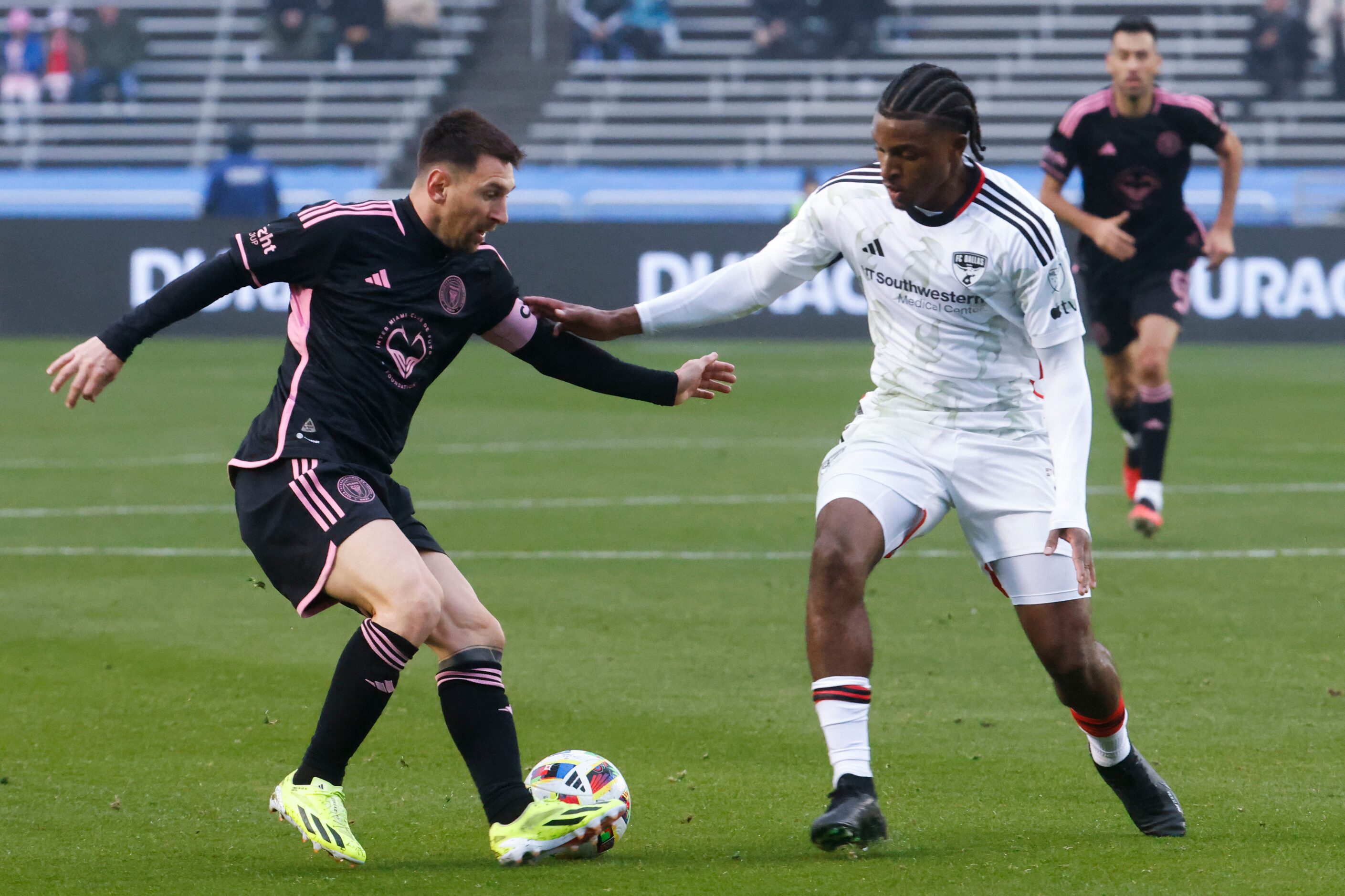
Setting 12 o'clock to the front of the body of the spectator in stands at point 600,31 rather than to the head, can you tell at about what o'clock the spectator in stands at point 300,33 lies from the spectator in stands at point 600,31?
the spectator in stands at point 300,33 is roughly at 3 o'clock from the spectator in stands at point 600,31.

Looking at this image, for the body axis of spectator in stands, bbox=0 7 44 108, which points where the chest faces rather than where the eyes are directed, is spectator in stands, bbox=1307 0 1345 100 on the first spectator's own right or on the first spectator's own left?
on the first spectator's own left

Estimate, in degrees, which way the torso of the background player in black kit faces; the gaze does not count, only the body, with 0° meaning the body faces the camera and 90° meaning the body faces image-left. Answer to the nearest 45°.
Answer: approximately 0°

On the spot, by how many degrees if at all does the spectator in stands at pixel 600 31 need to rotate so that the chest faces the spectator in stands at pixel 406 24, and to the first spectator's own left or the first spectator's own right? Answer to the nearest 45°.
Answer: approximately 90° to the first spectator's own right

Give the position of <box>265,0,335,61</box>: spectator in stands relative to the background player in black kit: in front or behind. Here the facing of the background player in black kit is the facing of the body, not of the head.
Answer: behind
